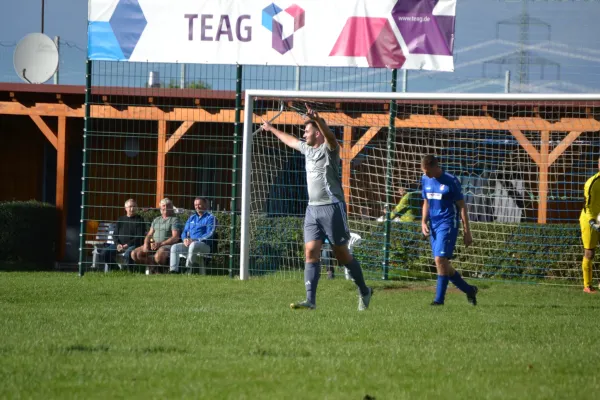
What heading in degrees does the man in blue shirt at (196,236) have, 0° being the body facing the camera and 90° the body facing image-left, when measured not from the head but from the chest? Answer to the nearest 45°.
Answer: approximately 45°

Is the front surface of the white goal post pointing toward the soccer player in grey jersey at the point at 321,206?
yes

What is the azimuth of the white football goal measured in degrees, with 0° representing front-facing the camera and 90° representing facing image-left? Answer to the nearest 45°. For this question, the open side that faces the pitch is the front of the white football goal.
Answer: approximately 0°

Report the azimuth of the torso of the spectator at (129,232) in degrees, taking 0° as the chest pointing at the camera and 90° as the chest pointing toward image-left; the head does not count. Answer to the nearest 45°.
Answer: approximately 45°
